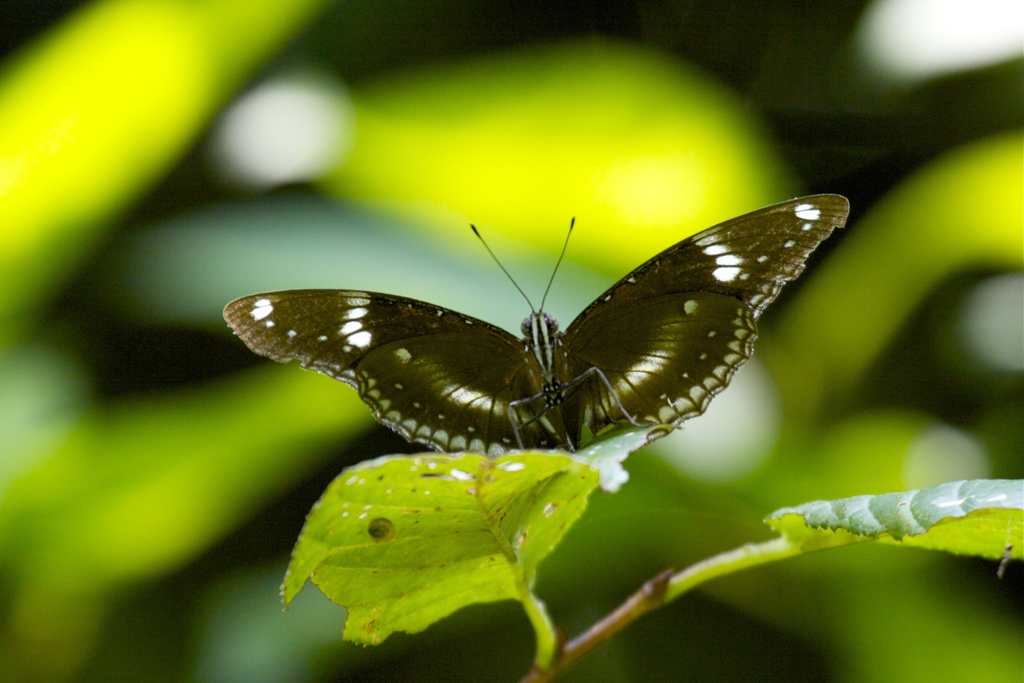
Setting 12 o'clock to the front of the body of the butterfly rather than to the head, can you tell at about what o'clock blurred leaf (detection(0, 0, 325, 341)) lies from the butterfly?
The blurred leaf is roughly at 4 o'clock from the butterfly.

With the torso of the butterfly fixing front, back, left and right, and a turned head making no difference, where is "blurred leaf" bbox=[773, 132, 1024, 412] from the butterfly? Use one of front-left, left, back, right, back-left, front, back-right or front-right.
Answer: back-left

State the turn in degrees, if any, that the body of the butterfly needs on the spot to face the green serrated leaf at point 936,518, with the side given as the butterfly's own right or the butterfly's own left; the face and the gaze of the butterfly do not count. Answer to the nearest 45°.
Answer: approximately 45° to the butterfly's own left

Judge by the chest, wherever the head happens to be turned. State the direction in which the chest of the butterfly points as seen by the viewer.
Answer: toward the camera

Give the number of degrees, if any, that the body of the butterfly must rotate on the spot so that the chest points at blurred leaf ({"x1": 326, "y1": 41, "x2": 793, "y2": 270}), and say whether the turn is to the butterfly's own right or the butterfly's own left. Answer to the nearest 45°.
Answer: approximately 180°
